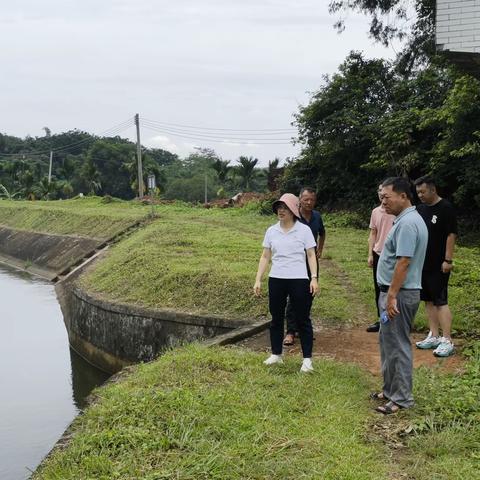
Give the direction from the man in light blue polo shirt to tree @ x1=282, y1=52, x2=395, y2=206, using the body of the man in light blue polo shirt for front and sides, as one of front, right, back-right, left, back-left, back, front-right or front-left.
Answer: right

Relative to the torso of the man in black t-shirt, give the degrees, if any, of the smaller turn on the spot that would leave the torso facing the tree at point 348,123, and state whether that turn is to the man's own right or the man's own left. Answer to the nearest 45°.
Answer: approximately 135° to the man's own right

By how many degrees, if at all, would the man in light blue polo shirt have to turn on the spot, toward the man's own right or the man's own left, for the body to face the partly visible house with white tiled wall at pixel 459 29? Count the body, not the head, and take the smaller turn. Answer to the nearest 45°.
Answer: approximately 90° to the man's own right

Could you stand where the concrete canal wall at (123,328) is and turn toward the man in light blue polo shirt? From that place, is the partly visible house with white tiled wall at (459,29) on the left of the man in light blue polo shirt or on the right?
left

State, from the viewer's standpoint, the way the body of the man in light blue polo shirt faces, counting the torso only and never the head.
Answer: to the viewer's left

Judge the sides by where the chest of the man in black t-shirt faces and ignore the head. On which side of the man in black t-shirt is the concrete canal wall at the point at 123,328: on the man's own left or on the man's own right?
on the man's own right

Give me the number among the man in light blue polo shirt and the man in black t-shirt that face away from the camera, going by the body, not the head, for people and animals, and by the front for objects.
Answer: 0

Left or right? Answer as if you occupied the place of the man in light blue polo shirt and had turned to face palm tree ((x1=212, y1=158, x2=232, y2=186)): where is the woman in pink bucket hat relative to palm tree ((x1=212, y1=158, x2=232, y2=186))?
left

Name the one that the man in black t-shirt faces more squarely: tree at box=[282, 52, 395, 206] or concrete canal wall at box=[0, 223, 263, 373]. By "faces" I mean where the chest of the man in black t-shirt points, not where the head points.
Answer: the concrete canal wall

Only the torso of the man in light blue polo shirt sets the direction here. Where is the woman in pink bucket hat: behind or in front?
in front

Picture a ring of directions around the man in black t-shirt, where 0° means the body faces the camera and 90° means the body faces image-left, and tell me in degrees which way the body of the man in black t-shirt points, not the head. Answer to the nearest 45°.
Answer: approximately 45°

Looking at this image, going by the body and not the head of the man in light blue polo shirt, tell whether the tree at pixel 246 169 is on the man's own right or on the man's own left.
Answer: on the man's own right

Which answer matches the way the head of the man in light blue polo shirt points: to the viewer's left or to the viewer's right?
to the viewer's left

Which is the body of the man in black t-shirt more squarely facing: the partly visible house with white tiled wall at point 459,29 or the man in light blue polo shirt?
the man in light blue polo shirt

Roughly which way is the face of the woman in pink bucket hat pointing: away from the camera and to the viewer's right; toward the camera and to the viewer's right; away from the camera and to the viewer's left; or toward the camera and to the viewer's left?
toward the camera and to the viewer's left

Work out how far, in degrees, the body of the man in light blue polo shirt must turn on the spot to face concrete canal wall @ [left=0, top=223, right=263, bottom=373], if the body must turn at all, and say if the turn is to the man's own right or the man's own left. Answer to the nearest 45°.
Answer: approximately 45° to the man's own right
